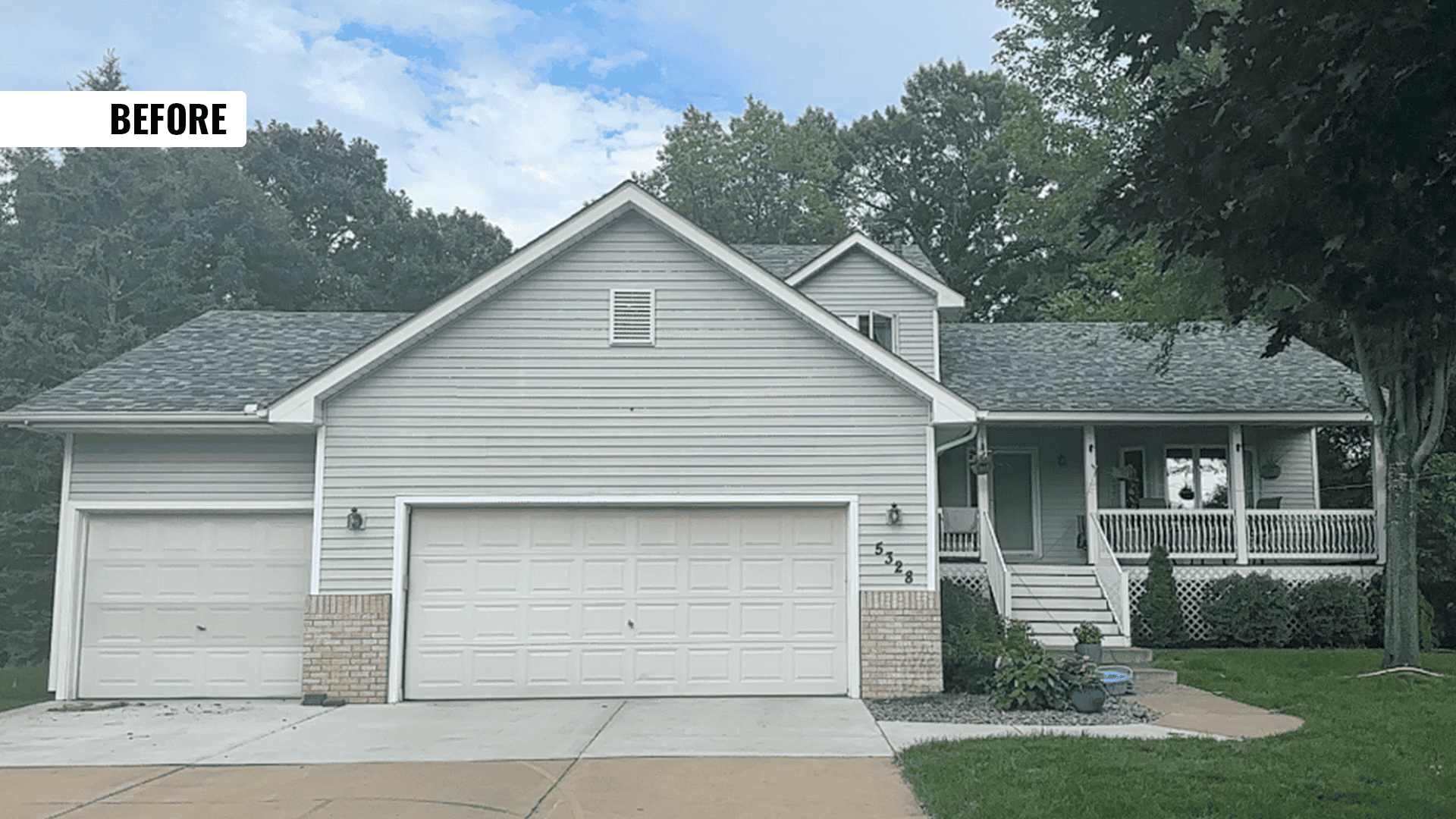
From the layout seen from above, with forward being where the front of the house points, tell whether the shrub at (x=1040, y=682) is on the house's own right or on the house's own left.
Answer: on the house's own left

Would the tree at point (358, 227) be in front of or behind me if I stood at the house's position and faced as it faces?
behind

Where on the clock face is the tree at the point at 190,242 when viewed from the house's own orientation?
The tree is roughly at 5 o'clock from the house.

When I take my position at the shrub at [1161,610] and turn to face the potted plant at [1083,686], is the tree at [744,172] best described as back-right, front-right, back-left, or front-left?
back-right

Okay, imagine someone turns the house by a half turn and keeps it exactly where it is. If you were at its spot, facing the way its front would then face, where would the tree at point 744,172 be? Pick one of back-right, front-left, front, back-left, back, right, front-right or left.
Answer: front

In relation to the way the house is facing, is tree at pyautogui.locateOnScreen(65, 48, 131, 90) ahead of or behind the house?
behind

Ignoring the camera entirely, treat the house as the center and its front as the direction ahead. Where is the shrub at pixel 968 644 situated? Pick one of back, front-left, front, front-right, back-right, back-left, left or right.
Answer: left

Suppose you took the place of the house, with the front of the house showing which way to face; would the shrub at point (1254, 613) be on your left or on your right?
on your left

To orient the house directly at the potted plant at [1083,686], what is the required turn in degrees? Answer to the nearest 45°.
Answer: approximately 90° to its left

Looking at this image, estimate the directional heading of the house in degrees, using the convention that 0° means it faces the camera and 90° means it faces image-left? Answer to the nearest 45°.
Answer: approximately 0°

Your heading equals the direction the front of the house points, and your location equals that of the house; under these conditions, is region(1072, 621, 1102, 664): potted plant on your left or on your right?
on your left
